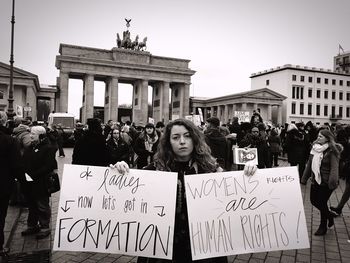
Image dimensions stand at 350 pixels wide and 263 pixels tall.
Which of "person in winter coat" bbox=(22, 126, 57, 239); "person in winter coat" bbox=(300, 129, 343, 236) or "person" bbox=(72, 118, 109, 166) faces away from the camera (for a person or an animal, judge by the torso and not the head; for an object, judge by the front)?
the person

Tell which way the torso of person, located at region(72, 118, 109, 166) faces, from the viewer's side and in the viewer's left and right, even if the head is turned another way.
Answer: facing away from the viewer

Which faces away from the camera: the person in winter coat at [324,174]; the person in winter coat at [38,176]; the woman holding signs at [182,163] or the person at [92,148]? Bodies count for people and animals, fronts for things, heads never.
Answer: the person

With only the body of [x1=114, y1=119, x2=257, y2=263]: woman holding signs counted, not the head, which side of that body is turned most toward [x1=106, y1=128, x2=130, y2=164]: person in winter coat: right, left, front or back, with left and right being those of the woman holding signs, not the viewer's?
back

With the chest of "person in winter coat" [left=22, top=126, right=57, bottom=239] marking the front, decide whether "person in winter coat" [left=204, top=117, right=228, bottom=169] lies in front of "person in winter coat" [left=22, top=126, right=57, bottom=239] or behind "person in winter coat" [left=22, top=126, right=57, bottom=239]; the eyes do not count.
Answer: behind
